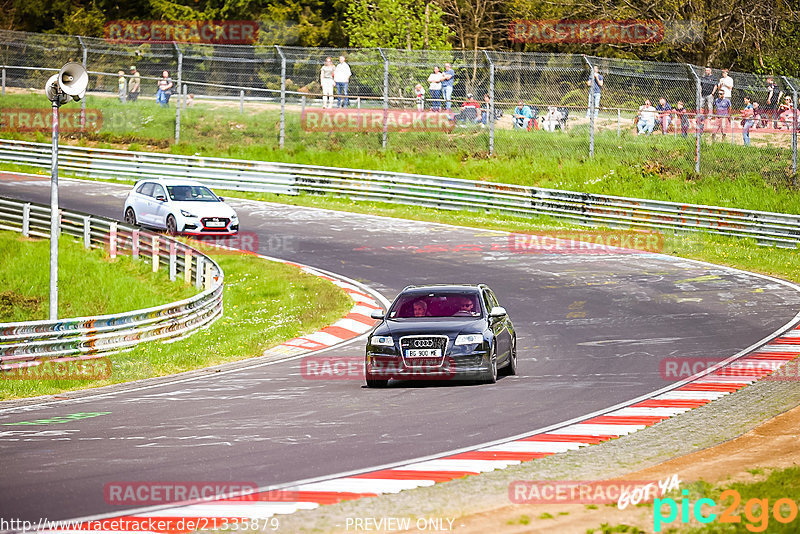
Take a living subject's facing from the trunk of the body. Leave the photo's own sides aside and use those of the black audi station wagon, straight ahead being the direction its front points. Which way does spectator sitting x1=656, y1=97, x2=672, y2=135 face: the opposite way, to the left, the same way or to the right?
the same way

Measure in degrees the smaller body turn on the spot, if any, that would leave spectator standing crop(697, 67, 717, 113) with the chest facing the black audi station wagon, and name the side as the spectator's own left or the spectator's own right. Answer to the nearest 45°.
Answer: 0° — they already face it

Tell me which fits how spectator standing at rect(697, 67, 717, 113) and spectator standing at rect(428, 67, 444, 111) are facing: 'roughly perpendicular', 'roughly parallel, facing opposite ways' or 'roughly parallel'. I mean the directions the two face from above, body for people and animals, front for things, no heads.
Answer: roughly parallel

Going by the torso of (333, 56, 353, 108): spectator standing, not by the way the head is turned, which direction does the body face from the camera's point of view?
toward the camera

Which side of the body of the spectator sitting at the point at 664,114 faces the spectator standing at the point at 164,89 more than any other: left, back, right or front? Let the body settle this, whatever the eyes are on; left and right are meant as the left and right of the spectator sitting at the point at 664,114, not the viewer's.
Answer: right

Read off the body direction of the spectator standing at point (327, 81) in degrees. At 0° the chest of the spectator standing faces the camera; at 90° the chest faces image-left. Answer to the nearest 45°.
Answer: approximately 0°

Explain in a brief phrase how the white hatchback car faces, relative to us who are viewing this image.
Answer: facing the viewer and to the right of the viewer

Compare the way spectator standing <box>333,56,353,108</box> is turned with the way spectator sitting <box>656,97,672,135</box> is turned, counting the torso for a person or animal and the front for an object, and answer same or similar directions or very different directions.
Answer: same or similar directions

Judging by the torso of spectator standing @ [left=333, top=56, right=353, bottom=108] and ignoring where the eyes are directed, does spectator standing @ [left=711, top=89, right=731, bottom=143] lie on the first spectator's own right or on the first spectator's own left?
on the first spectator's own left

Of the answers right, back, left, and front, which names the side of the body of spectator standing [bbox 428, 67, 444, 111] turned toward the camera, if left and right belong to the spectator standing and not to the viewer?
front

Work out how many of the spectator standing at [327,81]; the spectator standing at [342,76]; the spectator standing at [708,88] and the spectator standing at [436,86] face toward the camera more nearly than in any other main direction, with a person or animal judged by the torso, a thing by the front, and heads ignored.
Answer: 4

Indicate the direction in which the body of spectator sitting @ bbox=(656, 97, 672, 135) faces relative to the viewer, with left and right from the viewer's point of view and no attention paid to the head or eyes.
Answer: facing the viewer

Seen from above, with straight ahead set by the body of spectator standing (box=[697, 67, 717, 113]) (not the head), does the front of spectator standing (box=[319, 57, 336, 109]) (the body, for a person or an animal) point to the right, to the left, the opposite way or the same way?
the same way
